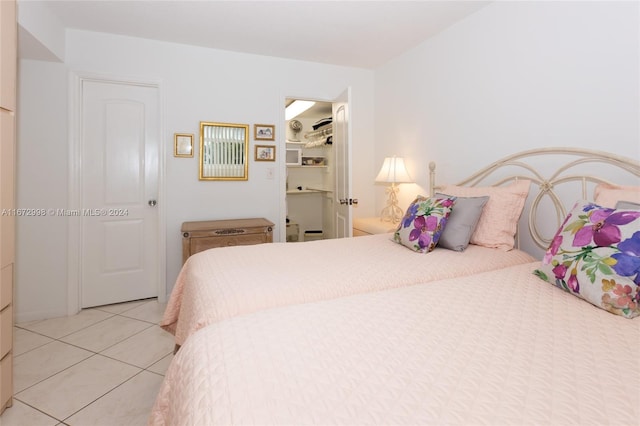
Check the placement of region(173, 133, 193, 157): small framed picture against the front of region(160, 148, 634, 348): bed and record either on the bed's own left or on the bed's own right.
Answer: on the bed's own right

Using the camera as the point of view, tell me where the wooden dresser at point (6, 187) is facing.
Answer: facing to the right of the viewer

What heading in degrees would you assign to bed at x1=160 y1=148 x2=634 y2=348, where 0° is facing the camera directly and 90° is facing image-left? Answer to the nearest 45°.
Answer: approximately 45°

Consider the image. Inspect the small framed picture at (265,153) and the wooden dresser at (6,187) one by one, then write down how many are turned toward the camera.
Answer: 1

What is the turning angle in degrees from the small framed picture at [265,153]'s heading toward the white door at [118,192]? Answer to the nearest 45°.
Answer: approximately 90° to its right

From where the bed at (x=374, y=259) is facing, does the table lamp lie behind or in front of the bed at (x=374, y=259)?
behind

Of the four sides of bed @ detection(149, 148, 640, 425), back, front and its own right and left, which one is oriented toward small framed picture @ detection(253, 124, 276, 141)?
right

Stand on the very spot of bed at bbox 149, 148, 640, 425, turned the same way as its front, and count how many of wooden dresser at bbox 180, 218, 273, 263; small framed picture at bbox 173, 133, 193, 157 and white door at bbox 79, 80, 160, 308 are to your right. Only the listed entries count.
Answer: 3

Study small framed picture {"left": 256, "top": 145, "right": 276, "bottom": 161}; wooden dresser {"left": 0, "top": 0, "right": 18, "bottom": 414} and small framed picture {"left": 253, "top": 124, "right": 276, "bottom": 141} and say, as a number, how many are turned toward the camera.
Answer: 2

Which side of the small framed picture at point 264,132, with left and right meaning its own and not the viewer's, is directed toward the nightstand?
left

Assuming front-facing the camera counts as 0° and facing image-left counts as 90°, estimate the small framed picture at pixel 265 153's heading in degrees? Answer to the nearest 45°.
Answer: approximately 0°

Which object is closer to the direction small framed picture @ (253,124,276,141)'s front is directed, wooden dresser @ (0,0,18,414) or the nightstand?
the wooden dresser

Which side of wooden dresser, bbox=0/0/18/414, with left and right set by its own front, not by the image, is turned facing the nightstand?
front

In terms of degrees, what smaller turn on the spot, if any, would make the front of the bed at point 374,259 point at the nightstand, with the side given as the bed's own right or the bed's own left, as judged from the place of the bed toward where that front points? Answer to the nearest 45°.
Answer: approximately 135° to the bed's own right
